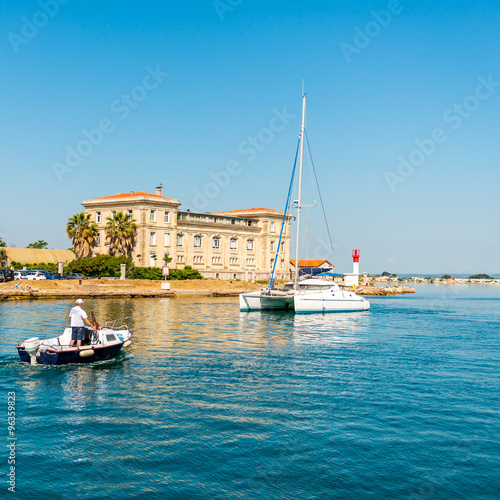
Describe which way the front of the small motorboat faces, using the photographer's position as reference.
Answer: facing away from the viewer and to the right of the viewer

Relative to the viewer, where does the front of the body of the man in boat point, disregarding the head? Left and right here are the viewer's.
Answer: facing away from the viewer and to the right of the viewer
